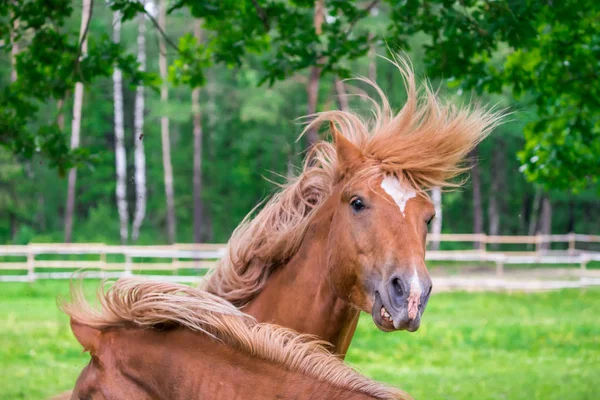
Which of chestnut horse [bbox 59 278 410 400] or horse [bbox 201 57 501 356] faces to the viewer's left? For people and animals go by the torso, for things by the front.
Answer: the chestnut horse

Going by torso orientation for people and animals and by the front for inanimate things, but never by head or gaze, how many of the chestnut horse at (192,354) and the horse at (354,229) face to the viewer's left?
1

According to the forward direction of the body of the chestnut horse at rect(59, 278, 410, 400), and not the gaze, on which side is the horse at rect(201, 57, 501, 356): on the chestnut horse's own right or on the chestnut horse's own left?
on the chestnut horse's own right

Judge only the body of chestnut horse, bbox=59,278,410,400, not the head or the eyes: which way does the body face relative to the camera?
to the viewer's left

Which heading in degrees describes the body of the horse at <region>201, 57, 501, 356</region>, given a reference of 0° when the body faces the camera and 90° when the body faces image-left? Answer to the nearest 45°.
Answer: approximately 315°

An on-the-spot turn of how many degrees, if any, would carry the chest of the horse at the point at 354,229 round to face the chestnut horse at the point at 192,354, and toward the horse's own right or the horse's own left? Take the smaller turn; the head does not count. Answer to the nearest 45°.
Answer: approximately 90° to the horse's own right
